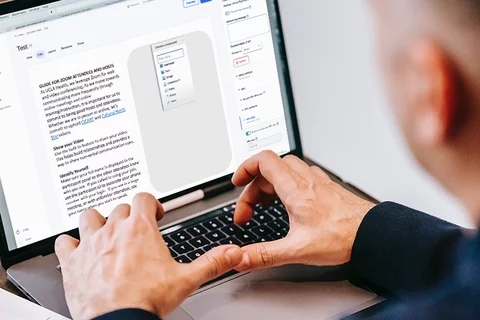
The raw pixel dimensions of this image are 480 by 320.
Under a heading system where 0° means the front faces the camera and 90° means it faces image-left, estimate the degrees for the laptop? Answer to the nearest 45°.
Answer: approximately 315°
